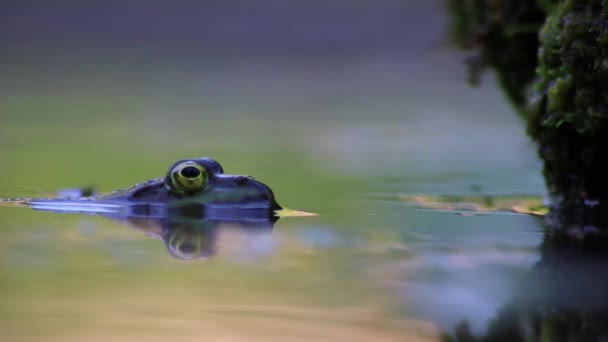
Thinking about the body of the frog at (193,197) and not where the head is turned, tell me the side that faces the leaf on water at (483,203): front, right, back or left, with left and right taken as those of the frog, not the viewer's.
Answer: front

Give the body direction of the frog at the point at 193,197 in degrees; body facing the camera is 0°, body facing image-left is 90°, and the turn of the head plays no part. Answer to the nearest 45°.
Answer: approximately 270°
